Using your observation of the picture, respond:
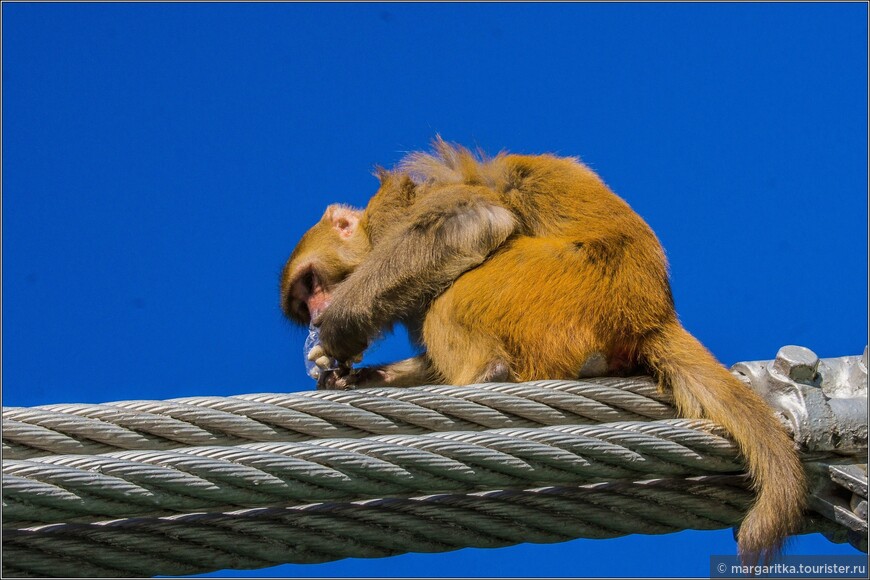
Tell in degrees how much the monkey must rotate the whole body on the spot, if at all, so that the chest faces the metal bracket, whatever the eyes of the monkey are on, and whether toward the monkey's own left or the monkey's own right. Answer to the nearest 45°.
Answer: approximately 135° to the monkey's own left

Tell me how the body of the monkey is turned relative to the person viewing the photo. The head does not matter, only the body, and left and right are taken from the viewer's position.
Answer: facing to the left of the viewer
